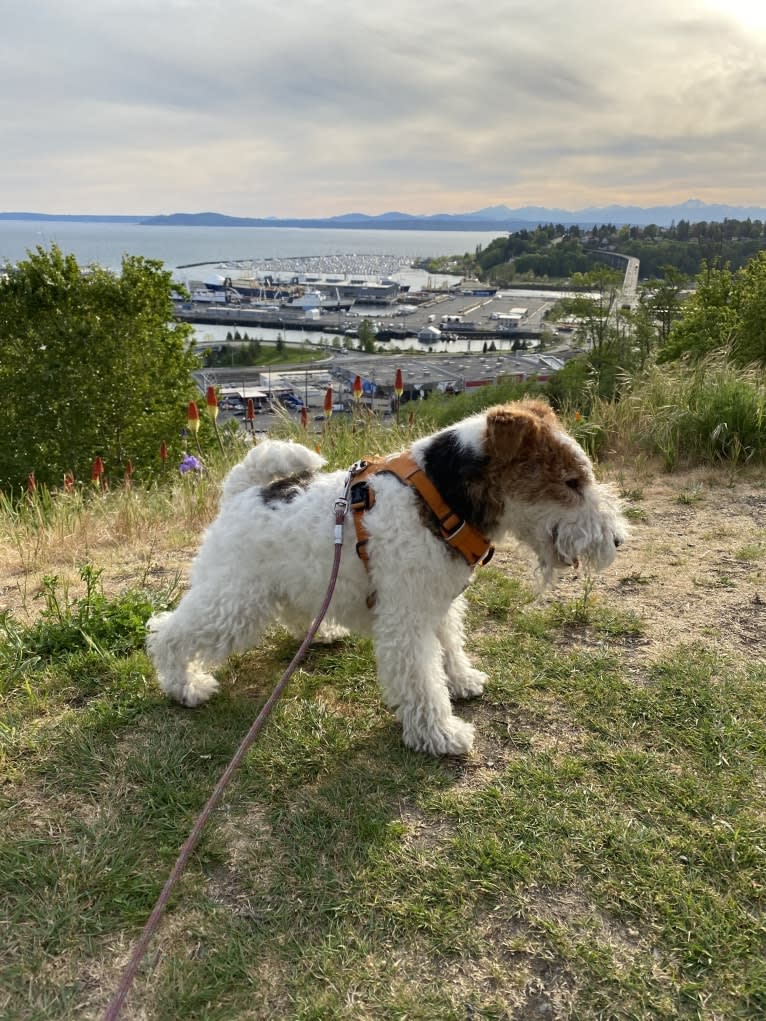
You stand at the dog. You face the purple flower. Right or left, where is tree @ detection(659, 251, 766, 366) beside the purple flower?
right

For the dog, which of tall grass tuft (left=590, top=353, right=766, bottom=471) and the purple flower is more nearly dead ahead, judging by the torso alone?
the tall grass tuft

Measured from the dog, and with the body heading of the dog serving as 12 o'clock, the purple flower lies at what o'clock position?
The purple flower is roughly at 8 o'clock from the dog.

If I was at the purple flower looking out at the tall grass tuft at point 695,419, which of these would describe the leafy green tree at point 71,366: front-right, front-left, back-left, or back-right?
back-left

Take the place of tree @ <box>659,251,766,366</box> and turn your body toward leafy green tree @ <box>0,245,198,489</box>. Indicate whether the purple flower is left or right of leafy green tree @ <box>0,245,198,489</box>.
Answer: left

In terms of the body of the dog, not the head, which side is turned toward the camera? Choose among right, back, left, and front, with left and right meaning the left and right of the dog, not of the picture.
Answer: right

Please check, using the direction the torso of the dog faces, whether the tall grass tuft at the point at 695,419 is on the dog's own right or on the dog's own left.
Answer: on the dog's own left

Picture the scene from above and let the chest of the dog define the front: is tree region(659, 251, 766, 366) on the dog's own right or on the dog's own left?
on the dog's own left

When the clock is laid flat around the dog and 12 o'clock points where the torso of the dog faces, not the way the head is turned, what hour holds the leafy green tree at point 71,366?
The leafy green tree is roughly at 8 o'clock from the dog.

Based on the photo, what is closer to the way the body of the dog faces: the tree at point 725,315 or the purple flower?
the tree
